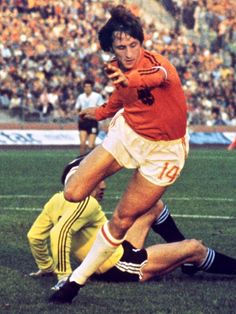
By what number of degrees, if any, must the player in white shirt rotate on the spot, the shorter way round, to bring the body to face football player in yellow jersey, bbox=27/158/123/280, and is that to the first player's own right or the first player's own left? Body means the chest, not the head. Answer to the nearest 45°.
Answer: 0° — they already face them

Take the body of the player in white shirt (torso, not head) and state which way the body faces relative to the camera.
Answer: toward the camera

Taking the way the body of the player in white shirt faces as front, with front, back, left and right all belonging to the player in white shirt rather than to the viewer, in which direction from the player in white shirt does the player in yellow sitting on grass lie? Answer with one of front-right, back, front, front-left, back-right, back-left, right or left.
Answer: front

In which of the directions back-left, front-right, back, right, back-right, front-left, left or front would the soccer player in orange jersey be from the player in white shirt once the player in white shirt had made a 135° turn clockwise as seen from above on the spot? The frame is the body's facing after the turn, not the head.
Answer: back-left
